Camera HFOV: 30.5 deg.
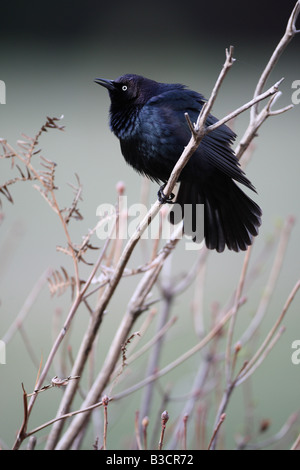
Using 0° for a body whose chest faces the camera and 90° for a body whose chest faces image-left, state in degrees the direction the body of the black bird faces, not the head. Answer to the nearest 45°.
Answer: approximately 90°
